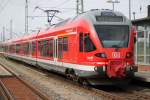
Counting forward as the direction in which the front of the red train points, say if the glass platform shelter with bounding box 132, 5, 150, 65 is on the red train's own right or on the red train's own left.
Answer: on the red train's own left

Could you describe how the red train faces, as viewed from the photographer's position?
facing the viewer and to the right of the viewer
